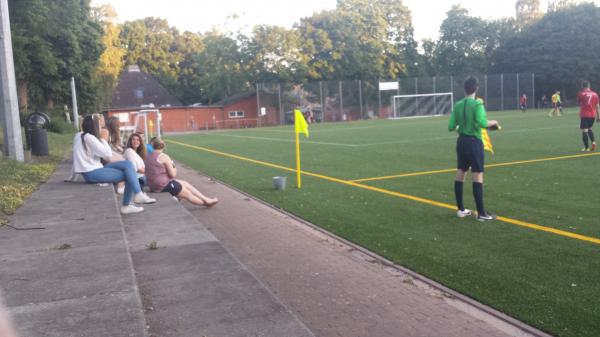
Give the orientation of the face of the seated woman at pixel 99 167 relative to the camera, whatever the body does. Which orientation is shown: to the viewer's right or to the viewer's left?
to the viewer's right

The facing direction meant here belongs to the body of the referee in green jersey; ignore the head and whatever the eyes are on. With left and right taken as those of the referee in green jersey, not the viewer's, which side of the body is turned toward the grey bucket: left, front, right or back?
left

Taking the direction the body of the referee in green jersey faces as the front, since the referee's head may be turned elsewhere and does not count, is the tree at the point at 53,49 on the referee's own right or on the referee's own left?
on the referee's own left

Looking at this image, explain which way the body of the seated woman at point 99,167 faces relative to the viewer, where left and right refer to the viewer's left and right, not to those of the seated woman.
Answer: facing to the right of the viewer

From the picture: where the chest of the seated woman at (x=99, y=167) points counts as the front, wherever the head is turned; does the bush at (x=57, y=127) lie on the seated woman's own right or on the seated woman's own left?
on the seated woman's own left

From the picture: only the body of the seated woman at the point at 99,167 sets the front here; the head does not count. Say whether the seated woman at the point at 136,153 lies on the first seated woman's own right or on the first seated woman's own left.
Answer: on the first seated woman's own left

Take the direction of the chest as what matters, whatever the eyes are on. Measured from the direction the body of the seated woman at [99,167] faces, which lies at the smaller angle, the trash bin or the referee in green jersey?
the referee in green jersey

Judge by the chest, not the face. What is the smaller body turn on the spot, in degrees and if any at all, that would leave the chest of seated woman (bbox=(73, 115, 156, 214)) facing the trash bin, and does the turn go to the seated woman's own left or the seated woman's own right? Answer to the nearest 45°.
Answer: approximately 90° to the seated woman's own left

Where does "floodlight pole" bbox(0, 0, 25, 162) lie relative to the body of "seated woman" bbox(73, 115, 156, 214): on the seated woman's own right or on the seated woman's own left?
on the seated woman's own left

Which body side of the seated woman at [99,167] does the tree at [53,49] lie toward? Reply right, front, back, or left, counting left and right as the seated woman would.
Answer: left

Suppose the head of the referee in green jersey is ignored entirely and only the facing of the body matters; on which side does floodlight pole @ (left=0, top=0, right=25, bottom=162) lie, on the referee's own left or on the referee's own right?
on the referee's own left

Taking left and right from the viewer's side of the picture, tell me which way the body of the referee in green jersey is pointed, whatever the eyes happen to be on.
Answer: facing away from the viewer and to the right of the viewer

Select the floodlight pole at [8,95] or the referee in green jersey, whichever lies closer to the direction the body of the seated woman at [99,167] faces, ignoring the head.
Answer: the referee in green jersey
